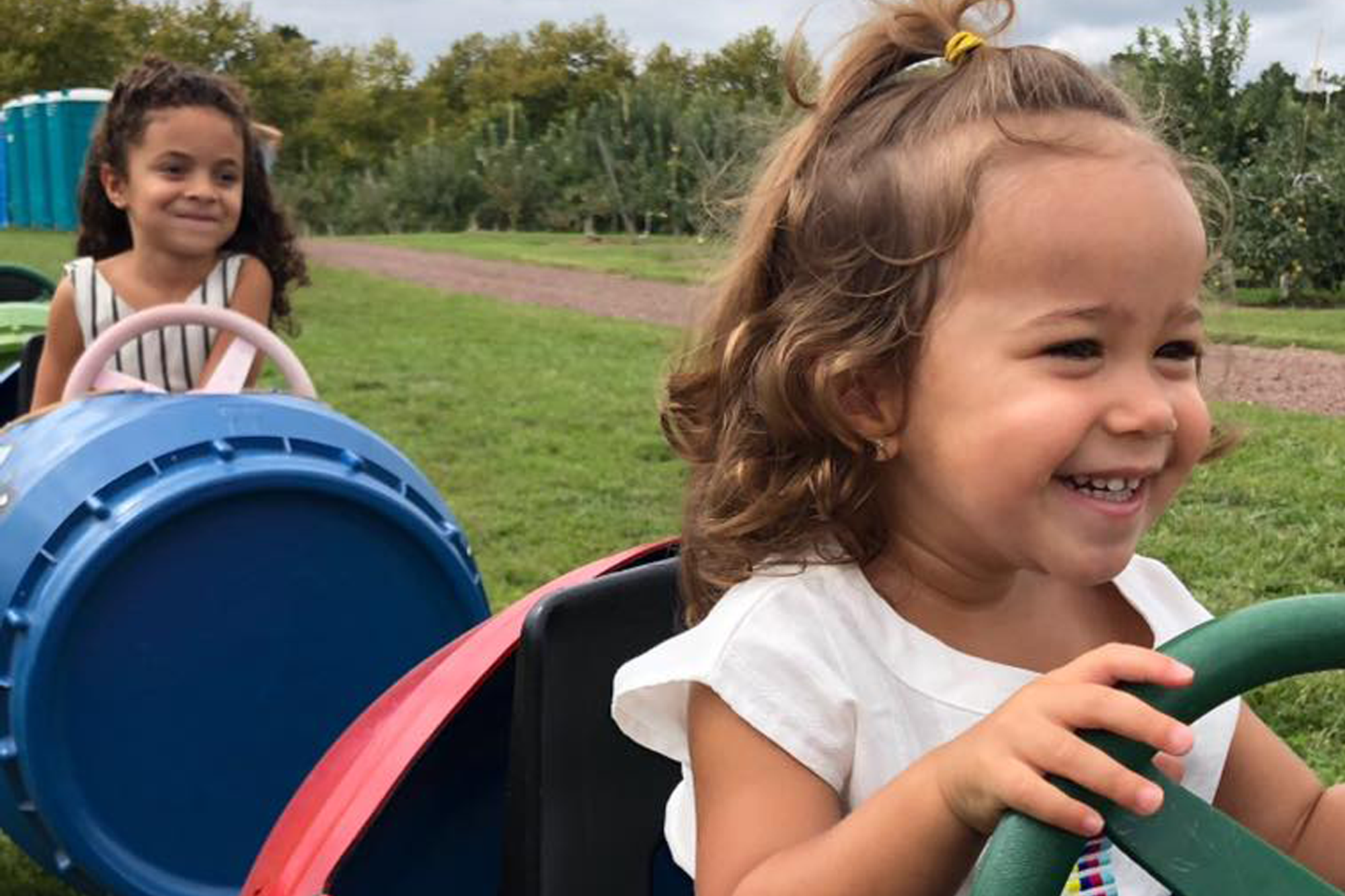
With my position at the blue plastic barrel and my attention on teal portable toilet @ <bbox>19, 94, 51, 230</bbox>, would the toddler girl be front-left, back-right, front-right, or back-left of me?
back-right

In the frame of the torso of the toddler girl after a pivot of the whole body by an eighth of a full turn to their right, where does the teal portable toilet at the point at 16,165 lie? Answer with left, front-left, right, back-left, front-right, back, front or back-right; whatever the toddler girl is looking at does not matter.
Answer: back-right

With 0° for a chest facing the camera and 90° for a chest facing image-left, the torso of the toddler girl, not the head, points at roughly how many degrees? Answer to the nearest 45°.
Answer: approximately 315°

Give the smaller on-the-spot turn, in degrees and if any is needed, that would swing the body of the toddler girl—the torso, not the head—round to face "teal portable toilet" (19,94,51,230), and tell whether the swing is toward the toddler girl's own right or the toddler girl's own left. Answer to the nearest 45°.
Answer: approximately 180°

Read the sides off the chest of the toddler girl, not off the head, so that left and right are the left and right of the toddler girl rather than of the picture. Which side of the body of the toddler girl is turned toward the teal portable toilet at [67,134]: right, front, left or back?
back

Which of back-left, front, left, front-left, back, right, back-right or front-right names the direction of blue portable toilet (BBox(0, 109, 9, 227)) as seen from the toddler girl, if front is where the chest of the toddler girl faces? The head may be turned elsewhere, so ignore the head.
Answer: back

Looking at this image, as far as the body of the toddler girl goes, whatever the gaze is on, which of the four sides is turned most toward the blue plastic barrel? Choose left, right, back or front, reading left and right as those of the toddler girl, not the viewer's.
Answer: back

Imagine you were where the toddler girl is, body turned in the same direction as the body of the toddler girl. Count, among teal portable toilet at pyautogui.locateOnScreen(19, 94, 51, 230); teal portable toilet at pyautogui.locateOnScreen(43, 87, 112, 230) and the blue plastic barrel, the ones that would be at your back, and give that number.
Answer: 3
